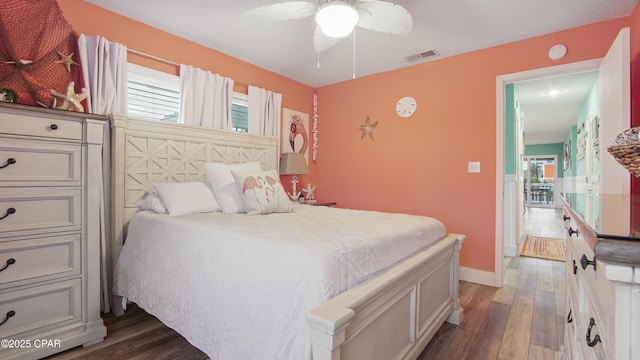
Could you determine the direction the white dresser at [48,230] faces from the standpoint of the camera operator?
facing the viewer and to the right of the viewer

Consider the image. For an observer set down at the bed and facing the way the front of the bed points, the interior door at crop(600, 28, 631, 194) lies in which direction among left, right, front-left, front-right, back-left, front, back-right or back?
front-left

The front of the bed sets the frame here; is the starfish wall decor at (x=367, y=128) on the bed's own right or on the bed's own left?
on the bed's own left

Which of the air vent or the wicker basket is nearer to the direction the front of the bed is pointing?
the wicker basket

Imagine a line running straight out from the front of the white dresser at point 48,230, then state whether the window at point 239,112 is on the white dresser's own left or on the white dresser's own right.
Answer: on the white dresser's own left

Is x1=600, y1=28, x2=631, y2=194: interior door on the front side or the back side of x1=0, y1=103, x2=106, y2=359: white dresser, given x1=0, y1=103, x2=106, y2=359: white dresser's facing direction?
on the front side

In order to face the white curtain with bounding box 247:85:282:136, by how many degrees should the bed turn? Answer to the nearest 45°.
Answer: approximately 135° to its left
